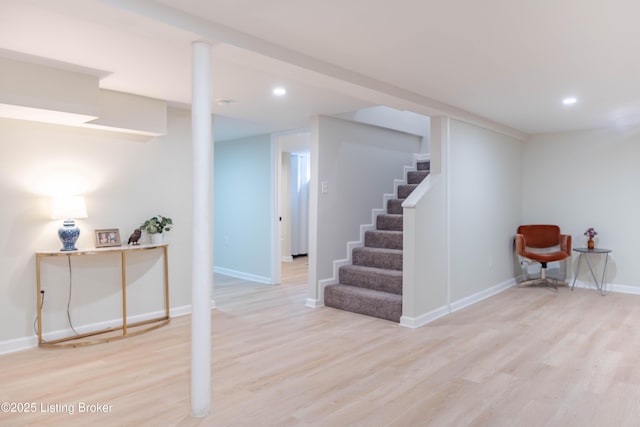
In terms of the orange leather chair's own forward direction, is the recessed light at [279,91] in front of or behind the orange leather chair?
in front

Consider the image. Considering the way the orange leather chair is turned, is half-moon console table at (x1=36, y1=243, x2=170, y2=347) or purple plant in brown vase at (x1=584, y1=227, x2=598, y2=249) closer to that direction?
the half-moon console table

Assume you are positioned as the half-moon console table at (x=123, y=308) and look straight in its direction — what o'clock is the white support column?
The white support column is roughly at 1 o'clock from the half-moon console table.

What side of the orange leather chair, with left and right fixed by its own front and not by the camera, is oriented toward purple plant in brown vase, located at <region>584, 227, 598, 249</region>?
left

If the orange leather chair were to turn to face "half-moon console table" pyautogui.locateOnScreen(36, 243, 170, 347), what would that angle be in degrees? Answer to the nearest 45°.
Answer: approximately 45° to its right

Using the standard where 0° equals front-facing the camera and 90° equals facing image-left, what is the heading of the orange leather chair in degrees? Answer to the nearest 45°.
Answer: approximately 0°

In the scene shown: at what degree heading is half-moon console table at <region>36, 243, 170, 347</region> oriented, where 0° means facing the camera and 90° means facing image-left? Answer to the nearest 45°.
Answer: approximately 315°
